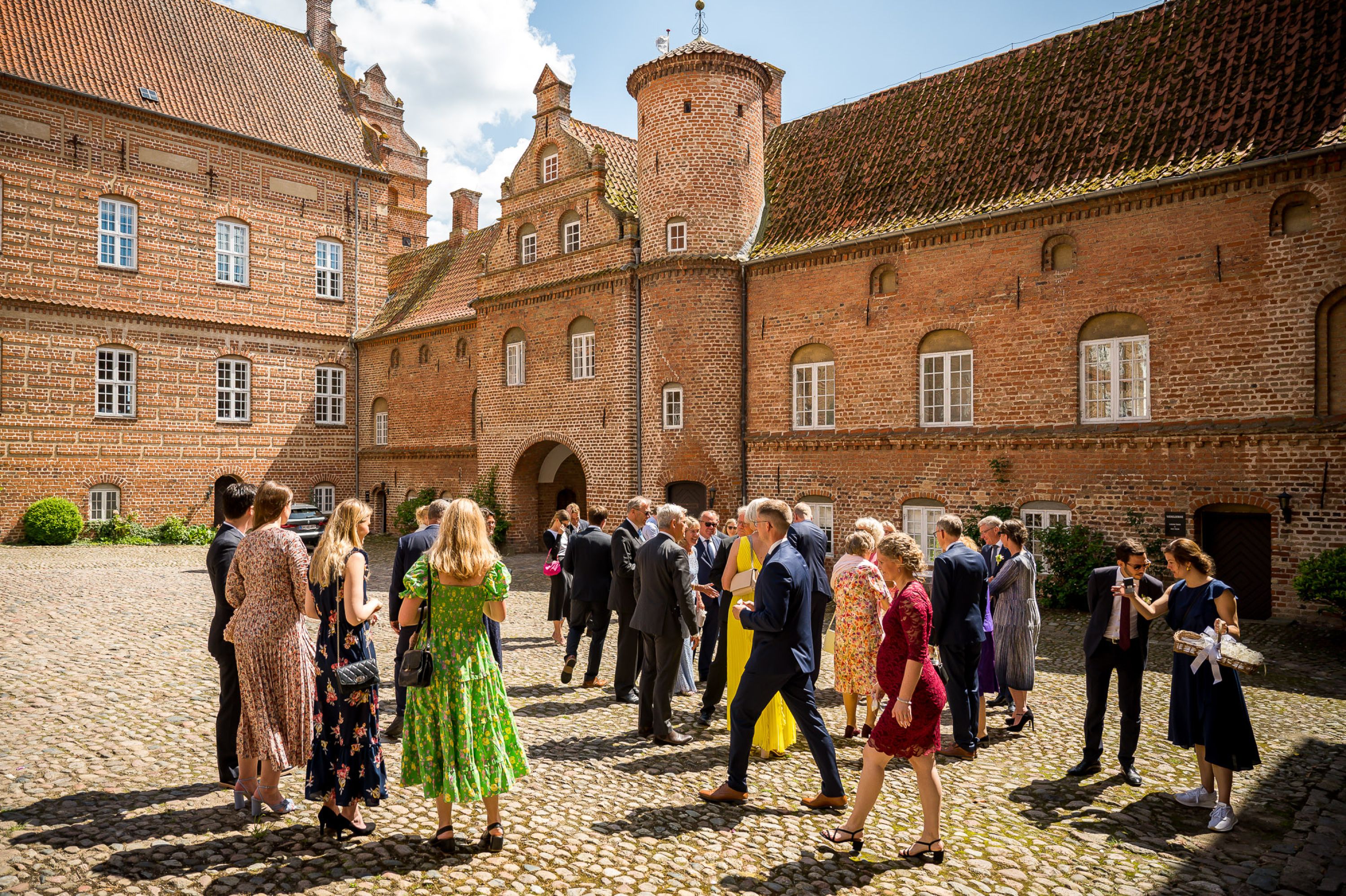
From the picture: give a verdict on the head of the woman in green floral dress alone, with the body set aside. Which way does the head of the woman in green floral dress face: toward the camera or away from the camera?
away from the camera

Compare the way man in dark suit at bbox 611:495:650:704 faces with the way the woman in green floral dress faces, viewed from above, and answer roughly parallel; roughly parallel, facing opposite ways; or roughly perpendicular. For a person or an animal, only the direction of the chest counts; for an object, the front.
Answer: roughly perpendicular

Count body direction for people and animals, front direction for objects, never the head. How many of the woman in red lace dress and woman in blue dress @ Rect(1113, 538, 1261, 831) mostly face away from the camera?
0

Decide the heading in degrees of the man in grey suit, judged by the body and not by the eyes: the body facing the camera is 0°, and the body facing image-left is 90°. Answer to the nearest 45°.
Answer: approximately 225°

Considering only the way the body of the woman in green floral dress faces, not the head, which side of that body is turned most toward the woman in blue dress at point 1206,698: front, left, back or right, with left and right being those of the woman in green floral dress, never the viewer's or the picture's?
right

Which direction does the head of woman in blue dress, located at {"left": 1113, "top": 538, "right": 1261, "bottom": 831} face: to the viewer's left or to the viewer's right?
to the viewer's left

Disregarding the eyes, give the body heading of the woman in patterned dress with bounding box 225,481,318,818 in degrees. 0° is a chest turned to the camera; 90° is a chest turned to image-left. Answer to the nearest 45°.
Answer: approximately 225°

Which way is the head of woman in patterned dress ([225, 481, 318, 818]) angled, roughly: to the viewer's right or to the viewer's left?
to the viewer's right

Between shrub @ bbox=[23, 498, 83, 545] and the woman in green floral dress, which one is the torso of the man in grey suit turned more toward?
the shrub
